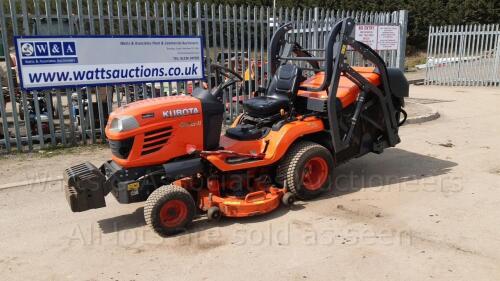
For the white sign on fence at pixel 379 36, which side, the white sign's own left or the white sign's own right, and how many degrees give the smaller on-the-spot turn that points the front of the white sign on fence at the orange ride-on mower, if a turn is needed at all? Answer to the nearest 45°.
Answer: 0° — it already faces it

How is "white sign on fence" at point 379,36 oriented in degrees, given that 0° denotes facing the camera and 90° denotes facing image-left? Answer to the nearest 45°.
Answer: approximately 0°

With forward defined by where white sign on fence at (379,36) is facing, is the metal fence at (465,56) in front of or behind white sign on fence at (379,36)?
behind

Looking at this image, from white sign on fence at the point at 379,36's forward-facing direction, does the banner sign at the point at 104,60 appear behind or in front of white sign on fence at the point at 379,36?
in front

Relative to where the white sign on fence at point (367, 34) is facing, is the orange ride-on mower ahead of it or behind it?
ahead
